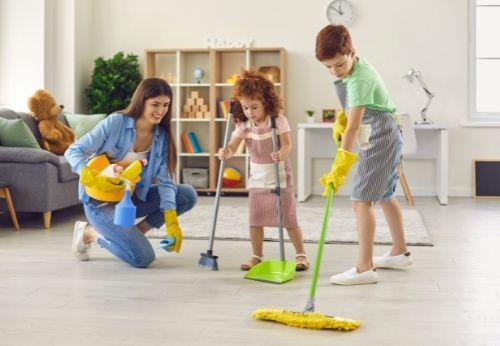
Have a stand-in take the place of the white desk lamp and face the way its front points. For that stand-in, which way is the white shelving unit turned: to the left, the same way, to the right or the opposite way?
to the left

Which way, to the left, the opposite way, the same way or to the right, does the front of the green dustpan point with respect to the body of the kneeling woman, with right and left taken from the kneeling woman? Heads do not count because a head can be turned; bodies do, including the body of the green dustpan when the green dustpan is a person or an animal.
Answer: to the right

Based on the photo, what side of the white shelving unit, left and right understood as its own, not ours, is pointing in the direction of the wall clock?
left

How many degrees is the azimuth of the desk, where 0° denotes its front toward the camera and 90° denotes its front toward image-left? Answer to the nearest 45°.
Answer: approximately 0°

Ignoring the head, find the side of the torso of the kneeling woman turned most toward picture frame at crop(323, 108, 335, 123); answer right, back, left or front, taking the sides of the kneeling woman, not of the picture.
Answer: left

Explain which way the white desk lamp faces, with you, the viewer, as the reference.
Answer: facing to the left of the viewer

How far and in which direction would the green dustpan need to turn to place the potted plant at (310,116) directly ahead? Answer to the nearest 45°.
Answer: approximately 135° to its right

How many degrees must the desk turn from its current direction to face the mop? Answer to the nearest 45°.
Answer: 0° — it already faces it

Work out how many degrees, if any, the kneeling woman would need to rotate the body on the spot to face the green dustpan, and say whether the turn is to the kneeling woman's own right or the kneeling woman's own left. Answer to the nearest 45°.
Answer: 0° — they already face it
